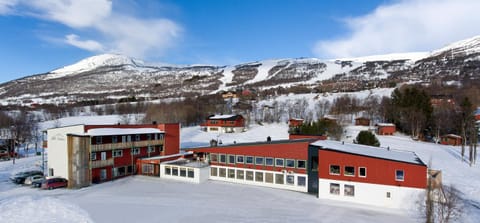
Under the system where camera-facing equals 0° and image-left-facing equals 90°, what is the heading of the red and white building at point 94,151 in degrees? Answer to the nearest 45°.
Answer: approximately 315°

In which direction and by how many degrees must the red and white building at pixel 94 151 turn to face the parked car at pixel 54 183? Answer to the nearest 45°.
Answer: approximately 135° to its right
